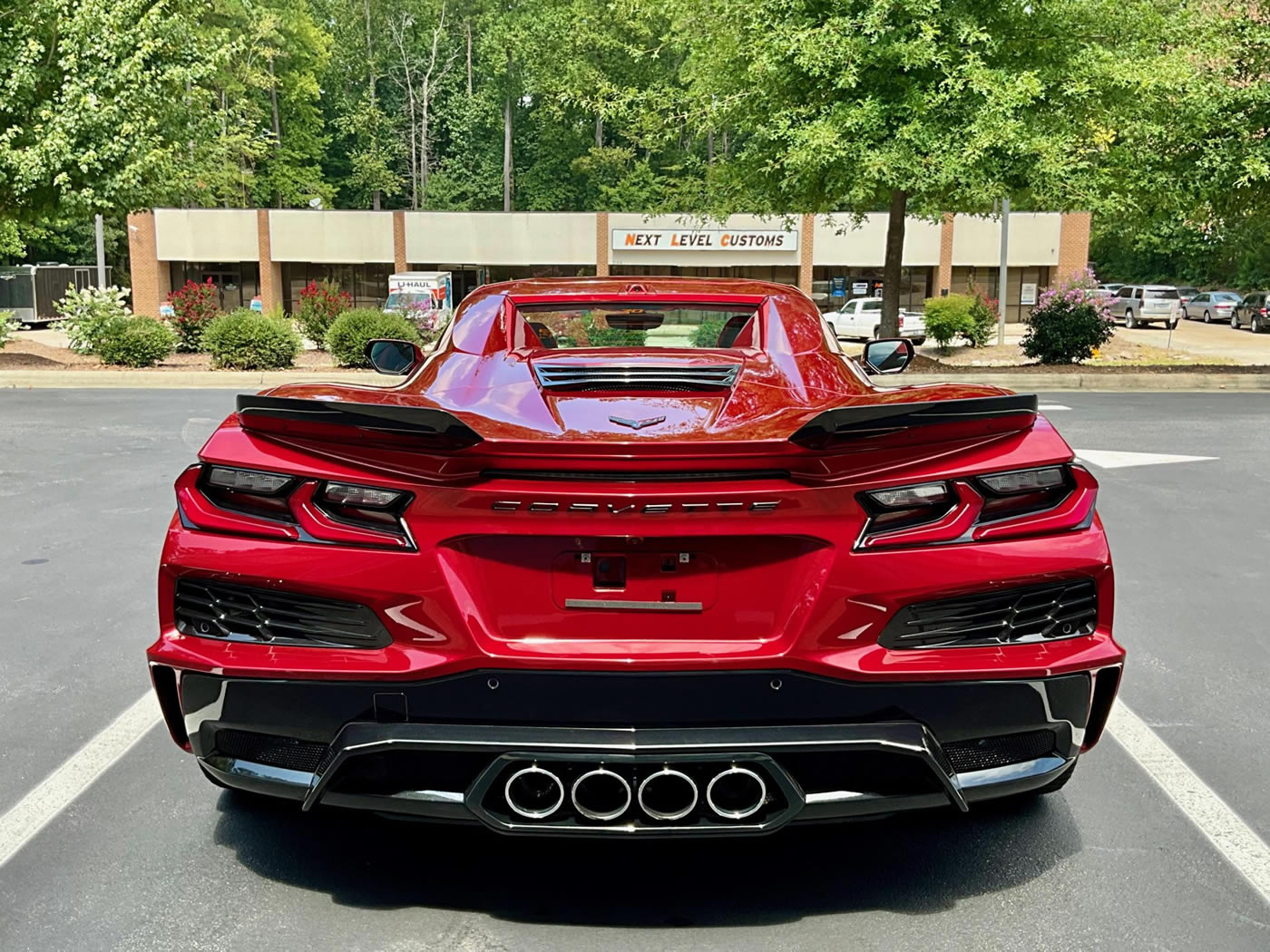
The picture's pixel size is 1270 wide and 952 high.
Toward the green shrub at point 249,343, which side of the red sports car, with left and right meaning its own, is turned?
front

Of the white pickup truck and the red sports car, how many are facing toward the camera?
0

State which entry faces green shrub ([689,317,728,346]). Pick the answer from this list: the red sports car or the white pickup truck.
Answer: the red sports car

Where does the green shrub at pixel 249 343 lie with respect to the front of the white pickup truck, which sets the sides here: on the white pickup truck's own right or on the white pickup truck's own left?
on the white pickup truck's own left

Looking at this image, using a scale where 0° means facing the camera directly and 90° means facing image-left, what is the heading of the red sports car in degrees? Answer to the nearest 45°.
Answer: approximately 180°

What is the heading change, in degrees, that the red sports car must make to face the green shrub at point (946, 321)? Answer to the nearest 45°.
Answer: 0° — it already faces it

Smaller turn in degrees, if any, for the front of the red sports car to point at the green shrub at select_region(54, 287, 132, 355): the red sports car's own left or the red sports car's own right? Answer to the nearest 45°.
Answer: approximately 45° to the red sports car's own left

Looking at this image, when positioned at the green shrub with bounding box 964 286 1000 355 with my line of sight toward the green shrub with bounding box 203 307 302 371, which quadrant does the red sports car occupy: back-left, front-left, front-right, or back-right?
front-left

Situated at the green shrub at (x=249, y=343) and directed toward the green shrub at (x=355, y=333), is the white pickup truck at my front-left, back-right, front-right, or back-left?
front-left
